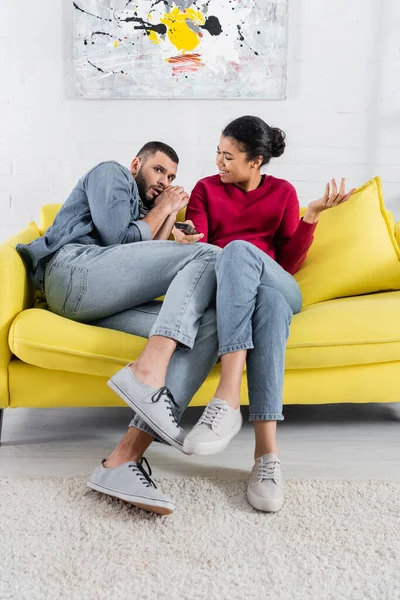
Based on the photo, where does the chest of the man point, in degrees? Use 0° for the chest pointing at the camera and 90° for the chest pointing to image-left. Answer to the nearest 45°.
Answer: approximately 270°

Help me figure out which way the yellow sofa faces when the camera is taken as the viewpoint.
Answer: facing the viewer

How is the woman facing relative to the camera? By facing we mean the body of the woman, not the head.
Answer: toward the camera

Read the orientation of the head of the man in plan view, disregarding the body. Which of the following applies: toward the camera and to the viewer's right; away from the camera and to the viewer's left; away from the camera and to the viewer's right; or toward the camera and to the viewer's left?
toward the camera and to the viewer's right

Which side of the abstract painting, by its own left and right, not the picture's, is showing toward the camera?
front

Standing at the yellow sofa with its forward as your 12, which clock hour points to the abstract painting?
The abstract painting is roughly at 6 o'clock from the yellow sofa.

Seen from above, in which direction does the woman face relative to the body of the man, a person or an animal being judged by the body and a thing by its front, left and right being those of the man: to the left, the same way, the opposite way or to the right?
to the right
